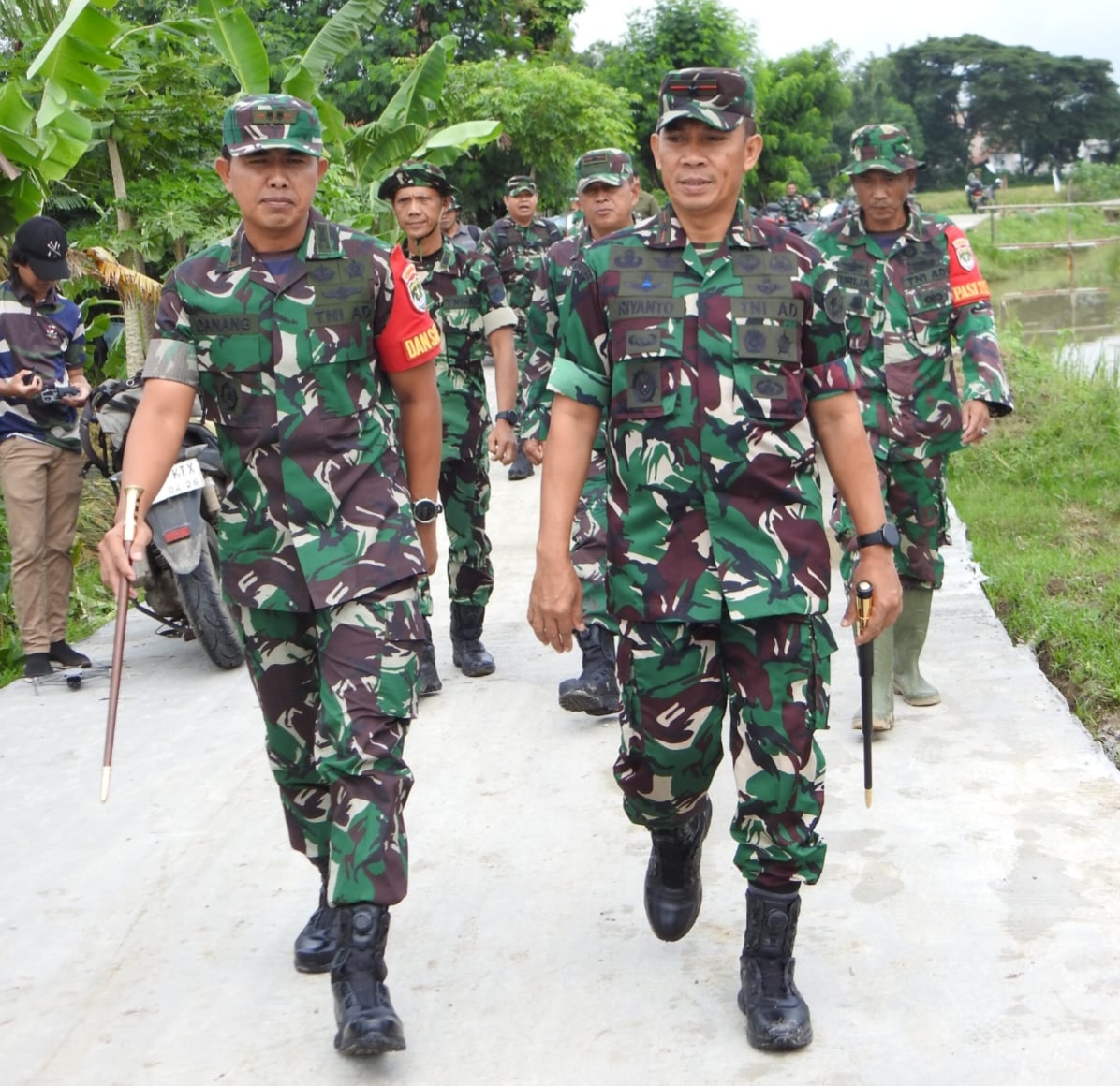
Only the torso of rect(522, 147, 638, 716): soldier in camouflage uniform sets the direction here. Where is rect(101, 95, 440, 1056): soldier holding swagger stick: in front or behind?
in front

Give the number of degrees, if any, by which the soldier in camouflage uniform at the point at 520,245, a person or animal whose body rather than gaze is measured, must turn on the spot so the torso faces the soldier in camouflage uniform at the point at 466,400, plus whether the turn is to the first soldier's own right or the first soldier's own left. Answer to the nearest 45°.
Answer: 0° — they already face them

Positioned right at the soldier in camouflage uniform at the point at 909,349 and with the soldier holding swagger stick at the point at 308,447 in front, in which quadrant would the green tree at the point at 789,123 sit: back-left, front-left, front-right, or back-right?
back-right

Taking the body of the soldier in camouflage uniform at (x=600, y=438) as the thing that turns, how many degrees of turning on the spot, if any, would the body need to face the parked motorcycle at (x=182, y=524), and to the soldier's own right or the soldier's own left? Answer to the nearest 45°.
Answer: approximately 90° to the soldier's own right

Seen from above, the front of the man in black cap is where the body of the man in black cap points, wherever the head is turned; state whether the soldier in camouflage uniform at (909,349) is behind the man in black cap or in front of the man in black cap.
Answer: in front

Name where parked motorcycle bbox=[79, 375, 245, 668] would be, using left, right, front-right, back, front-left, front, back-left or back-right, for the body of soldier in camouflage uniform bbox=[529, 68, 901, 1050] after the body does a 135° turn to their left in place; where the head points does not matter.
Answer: left

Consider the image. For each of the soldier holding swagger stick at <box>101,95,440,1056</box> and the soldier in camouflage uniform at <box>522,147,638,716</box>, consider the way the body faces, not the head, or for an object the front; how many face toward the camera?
2

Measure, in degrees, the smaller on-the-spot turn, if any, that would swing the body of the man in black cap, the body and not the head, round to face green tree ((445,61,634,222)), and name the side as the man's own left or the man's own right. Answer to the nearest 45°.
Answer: approximately 90° to the man's own left

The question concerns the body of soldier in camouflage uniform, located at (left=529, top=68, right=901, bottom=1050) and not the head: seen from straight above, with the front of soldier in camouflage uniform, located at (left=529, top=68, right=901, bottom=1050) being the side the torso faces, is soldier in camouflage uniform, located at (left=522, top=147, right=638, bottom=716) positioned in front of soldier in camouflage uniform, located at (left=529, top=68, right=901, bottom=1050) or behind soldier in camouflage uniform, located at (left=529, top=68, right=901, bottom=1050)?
behind
